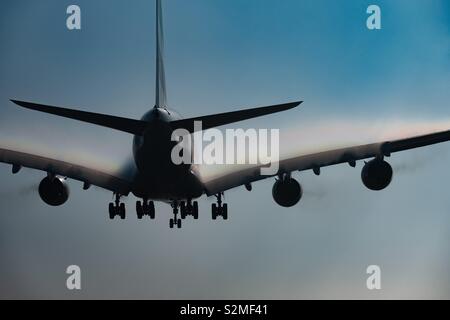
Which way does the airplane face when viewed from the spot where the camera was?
facing away from the viewer
